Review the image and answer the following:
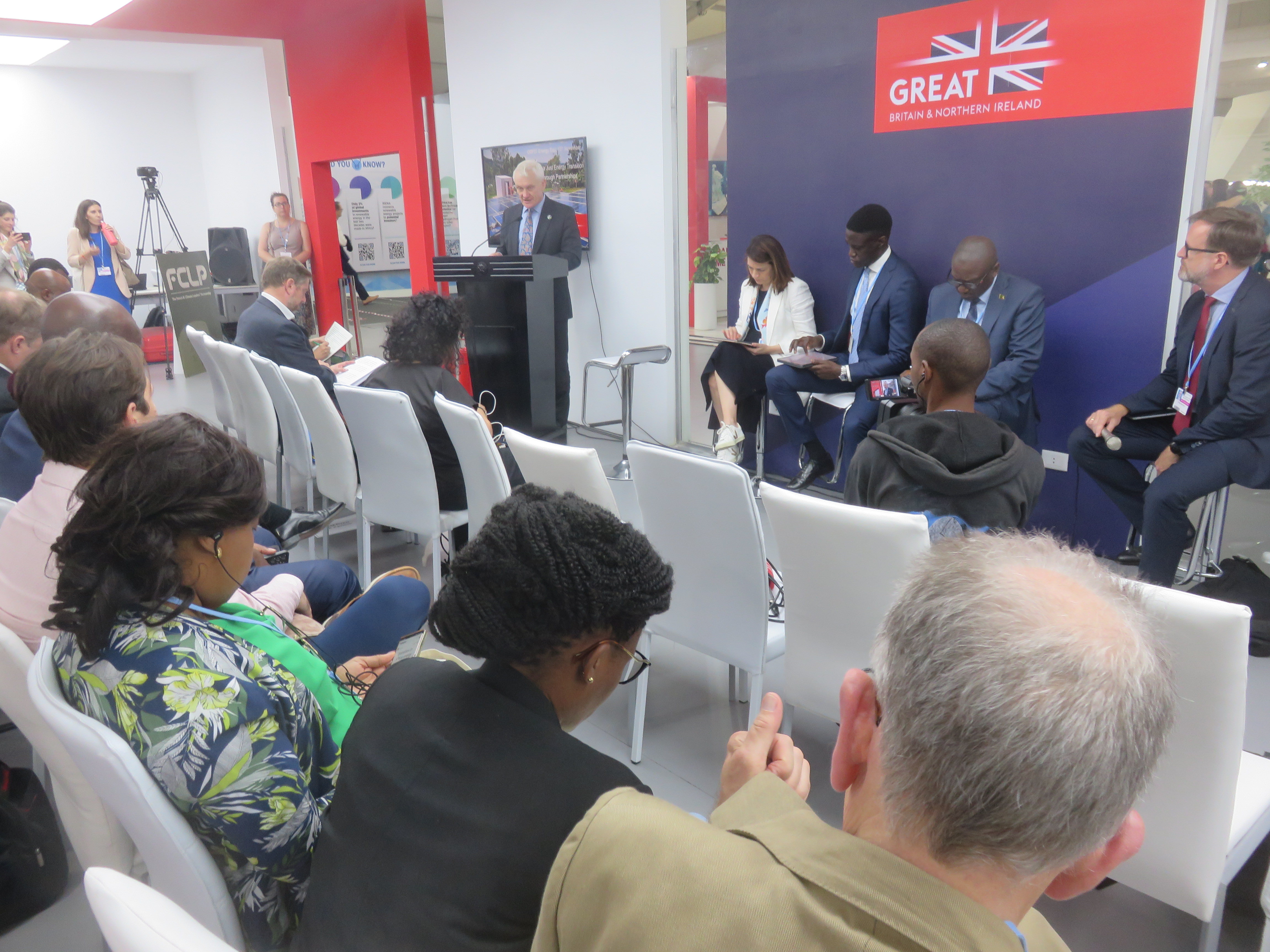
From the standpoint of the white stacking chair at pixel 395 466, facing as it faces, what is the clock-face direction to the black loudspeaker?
The black loudspeaker is roughly at 10 o'clock from the white stacking chair.

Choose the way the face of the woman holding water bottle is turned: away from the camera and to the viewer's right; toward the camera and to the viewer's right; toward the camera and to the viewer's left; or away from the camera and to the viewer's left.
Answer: toward the camera and to the viewer's right

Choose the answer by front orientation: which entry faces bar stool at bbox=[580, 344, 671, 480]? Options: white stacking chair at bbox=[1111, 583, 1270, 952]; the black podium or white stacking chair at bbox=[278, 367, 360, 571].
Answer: white stacking chair at bbox=[278, 367, 360, 571]

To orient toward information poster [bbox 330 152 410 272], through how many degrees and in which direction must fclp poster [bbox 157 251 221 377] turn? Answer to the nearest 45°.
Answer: approximately 135° to its left

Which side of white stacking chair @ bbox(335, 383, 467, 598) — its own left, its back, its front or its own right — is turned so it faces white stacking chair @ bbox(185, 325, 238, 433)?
left

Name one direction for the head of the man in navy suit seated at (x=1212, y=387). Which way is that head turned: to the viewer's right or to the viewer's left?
to the viewer's left

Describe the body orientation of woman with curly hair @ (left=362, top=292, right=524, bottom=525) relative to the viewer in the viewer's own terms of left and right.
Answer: facing away from the viewer and to the right of the viewer

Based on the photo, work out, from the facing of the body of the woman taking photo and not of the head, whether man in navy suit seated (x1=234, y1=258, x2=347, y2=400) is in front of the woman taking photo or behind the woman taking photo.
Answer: in front

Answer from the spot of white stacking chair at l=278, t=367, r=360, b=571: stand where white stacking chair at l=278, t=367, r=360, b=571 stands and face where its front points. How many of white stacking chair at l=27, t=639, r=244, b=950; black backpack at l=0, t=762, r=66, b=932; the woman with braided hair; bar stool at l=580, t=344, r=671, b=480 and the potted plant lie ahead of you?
2

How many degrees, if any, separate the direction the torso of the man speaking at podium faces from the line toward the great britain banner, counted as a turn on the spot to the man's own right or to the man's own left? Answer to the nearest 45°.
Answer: approximately 90° to the man's own left

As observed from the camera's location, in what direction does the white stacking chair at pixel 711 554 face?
facing away from the viewer and to the right of the viewer

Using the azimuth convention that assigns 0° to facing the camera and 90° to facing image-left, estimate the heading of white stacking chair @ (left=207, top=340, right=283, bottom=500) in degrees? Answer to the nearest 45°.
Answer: approximately 225°

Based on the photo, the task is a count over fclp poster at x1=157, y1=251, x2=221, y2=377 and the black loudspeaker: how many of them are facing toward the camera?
2

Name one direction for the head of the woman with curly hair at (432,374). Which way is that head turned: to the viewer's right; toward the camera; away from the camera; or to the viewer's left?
away from the camera
